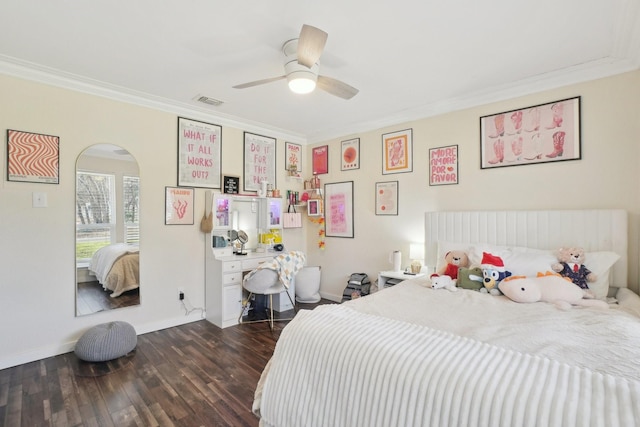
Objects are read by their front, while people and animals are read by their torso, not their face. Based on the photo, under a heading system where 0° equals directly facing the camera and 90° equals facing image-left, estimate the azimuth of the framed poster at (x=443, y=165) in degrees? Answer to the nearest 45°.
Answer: approximately 45°

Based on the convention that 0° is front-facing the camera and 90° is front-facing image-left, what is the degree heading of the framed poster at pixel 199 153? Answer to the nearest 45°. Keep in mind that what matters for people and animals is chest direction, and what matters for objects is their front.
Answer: approximately 315°

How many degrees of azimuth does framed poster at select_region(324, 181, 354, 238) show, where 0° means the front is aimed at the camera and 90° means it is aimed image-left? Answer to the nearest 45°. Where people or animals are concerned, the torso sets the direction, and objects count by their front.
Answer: approximately 45°

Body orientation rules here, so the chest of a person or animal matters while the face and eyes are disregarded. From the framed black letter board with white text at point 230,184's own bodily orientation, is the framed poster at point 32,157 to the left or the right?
on its right

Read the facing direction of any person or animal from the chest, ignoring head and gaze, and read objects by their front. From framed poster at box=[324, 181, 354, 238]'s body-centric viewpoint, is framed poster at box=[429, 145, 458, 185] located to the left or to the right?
on its left

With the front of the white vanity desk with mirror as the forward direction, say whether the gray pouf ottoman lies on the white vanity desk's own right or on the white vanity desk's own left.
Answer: on the white vanity desk's own right

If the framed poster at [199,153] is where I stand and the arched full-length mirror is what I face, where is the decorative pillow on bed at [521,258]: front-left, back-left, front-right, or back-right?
back-left

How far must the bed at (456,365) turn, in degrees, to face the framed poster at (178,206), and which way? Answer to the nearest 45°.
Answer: approximately 45° to its right

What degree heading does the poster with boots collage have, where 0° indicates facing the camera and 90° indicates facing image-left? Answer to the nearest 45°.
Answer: approximately 45°

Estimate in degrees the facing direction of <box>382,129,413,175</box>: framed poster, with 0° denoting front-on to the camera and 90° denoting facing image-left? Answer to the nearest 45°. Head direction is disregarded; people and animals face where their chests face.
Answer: approximately 45°

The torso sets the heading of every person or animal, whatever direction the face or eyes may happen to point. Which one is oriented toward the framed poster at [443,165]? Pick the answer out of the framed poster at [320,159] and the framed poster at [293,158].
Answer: the framed poster at [293,158]
